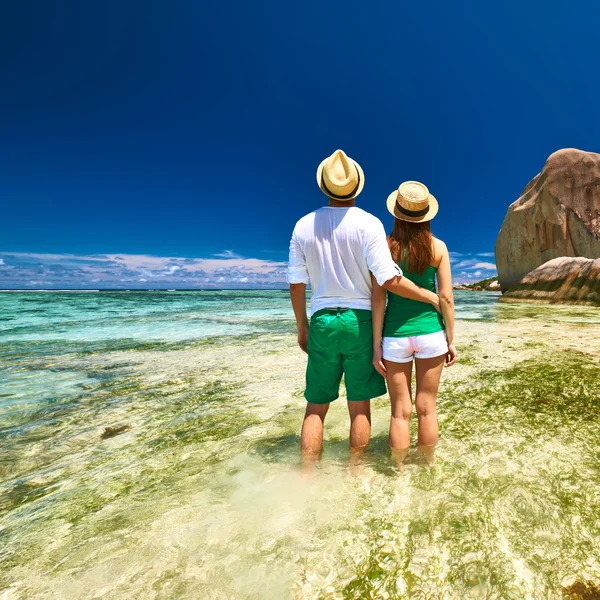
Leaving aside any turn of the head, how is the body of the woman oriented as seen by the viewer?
away from the camera

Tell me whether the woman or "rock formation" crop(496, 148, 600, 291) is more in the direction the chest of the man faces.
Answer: the rock formation

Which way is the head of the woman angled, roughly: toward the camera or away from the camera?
away from the camera

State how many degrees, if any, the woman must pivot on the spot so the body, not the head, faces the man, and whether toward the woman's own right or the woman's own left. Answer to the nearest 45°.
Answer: approximately 90° to the woman's own left

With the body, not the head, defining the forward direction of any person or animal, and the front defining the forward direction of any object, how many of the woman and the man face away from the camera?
2

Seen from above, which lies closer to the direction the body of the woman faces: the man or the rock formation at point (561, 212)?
the rock formation

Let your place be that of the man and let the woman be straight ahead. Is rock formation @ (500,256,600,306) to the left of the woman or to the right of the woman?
left

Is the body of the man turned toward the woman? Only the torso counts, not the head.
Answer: no

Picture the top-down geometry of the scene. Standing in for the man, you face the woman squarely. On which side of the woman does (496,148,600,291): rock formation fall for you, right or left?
left

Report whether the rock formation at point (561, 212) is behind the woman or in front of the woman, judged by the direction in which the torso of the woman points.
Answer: in front

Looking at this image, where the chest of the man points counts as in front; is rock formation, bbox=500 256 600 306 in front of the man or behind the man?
in front

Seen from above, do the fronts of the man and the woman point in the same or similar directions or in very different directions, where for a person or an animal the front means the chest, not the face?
same or similar directions

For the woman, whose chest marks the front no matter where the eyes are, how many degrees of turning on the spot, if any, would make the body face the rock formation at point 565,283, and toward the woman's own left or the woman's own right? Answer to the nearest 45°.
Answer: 0° — they already face it

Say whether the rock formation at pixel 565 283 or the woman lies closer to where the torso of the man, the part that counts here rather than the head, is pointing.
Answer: the rock formation

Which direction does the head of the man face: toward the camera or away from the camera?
away from the camera

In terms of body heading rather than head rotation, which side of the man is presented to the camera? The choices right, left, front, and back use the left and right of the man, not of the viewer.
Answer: back
